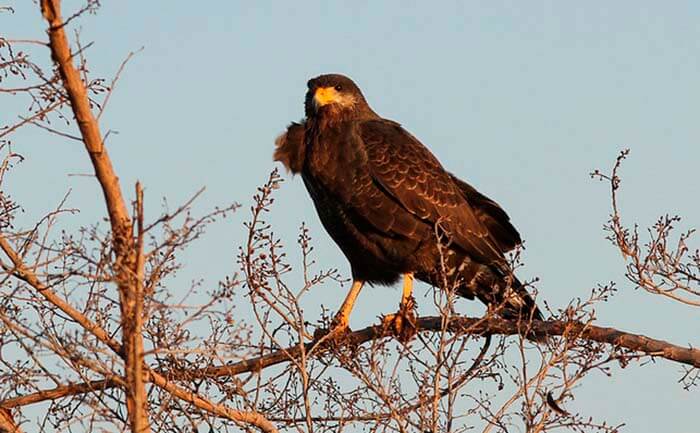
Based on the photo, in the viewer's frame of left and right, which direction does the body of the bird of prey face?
facing the viewer and to the left of the viewer
